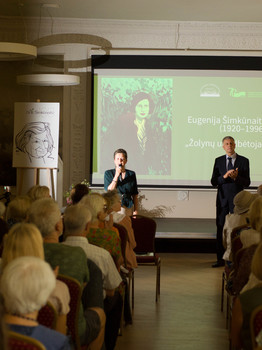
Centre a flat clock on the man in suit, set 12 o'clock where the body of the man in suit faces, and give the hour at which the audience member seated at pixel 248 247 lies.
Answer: The audience member seated is roughly at 12 o'clock from the man in suit.

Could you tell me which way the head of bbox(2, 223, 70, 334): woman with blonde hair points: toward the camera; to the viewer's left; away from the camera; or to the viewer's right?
away from the camera

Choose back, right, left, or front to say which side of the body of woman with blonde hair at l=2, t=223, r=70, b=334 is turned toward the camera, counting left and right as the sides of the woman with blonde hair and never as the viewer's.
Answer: back

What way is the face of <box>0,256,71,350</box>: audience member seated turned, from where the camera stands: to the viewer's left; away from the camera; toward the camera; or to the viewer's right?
away from the camera

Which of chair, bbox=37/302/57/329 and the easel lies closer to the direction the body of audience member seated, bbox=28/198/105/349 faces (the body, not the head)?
the easel

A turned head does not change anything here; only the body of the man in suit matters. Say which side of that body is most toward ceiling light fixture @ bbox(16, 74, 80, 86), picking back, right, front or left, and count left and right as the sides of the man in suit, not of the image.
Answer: right

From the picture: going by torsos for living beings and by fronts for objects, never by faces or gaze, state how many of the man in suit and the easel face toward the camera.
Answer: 2

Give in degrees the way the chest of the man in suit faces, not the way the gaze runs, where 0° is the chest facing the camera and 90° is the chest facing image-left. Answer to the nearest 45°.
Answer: approximately 0°

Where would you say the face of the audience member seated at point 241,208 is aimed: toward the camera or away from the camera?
away from the camera

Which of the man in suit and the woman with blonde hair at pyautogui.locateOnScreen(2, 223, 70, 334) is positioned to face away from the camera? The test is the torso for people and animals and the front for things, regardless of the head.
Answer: the woman with blonde hair
